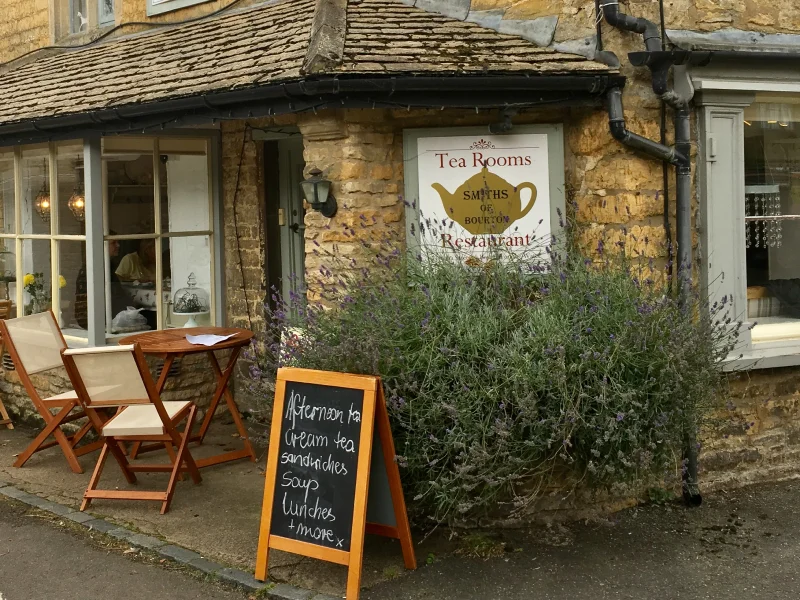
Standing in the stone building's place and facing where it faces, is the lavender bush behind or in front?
in front

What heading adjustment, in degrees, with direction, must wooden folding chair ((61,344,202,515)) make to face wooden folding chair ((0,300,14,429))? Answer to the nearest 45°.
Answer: approximately 45° to its left

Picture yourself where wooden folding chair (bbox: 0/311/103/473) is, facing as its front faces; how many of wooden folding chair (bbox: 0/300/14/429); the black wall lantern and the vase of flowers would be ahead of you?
1

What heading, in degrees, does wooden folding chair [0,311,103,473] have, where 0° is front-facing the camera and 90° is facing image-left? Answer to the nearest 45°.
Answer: approximately 315°

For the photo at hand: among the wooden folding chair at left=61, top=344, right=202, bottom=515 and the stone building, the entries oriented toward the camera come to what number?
1

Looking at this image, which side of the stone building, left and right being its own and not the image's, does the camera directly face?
front

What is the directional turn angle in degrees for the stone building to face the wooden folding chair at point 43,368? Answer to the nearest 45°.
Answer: approximately 90° to its right

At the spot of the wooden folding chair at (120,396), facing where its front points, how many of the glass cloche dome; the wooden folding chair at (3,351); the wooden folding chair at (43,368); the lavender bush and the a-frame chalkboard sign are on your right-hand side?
2

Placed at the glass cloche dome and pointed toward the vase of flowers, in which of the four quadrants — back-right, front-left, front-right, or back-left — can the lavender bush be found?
back-left

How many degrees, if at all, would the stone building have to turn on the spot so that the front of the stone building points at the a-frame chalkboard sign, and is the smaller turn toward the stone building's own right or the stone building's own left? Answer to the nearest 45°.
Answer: approximately 45° to the stone building's own right

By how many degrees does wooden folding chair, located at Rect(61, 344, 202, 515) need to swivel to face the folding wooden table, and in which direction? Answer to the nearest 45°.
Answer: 0° — it already faces it

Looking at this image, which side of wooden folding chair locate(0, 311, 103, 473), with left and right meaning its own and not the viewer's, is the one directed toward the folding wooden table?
front

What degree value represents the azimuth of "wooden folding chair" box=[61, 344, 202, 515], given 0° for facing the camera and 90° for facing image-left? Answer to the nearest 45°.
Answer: approximately 225°

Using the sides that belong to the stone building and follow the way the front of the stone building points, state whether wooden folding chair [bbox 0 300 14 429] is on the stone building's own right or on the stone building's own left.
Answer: on the stone building's own right
